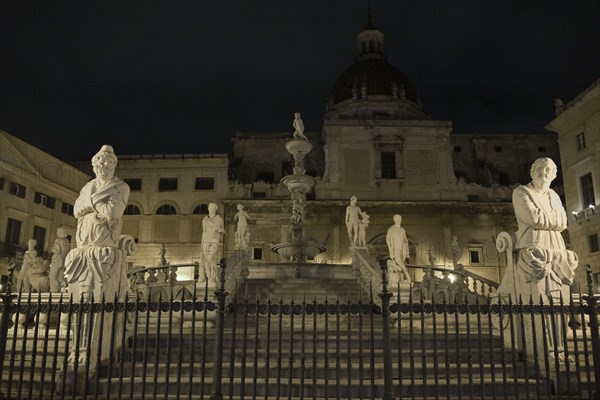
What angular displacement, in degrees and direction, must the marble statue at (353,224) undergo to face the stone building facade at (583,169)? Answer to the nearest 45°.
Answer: approximately 135° to its left

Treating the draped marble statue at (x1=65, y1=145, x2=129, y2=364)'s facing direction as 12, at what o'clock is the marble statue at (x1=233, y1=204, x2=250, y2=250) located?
The marble statue is roughly at 7 o'clock from the draped marble statue.

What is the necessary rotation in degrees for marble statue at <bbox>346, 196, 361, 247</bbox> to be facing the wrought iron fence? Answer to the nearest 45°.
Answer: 0° — it already faces it

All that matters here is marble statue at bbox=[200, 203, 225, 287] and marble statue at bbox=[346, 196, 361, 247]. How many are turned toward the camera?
2

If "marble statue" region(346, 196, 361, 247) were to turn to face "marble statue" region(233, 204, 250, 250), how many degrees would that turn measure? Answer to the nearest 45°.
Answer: approximately 90° to its right

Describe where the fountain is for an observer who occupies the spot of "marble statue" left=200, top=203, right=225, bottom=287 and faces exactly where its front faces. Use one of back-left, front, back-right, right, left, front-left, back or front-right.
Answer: back-left

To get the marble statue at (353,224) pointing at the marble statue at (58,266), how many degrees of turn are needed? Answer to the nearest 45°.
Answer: approximately 90° to its right

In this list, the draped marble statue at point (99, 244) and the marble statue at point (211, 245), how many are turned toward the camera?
2

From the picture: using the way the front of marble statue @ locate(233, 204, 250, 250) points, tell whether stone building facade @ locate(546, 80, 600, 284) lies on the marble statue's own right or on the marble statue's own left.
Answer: on the marble statue's own left
